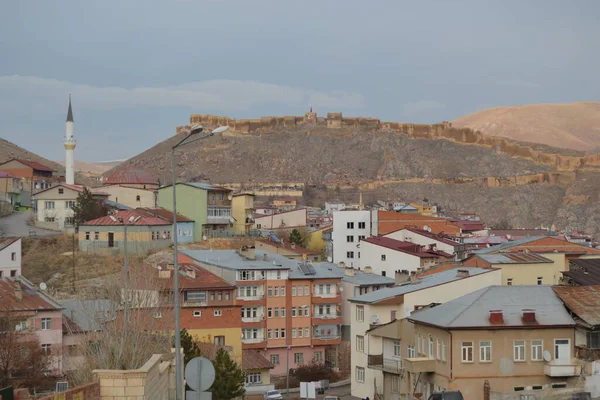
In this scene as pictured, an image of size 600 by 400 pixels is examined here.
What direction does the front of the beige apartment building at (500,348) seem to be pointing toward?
toward the camera

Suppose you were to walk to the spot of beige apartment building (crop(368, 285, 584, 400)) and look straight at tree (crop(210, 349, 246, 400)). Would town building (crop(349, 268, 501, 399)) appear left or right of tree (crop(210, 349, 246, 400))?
right

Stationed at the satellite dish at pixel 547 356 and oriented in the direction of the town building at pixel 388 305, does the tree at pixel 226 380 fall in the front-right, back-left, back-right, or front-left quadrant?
front-left

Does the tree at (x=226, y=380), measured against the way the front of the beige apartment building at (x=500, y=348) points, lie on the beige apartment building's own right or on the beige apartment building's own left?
on the beige apartment building's own right
